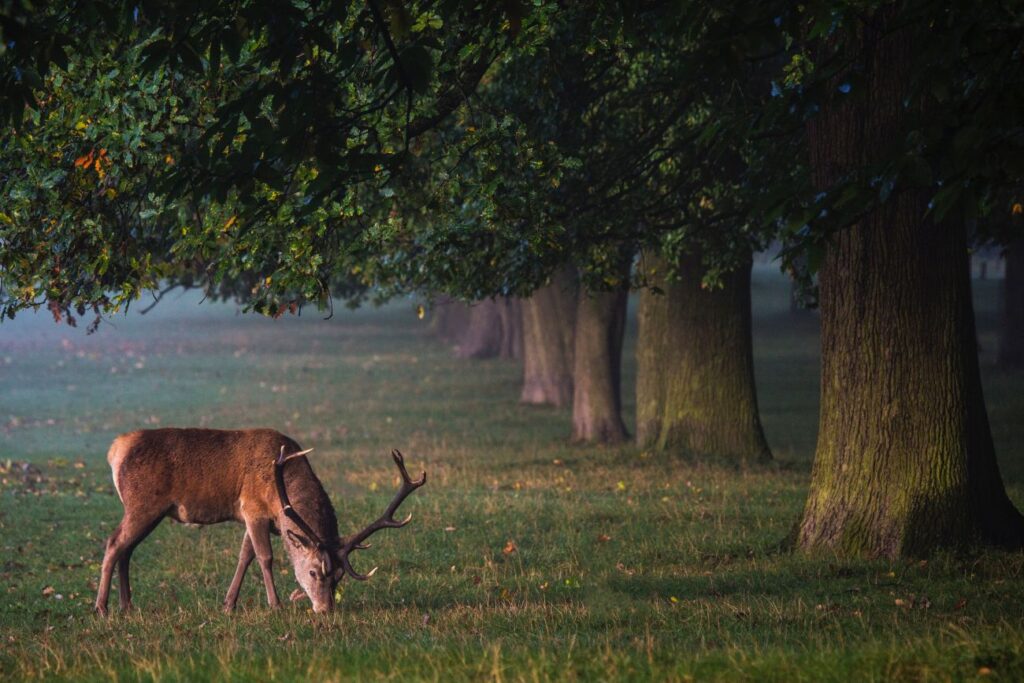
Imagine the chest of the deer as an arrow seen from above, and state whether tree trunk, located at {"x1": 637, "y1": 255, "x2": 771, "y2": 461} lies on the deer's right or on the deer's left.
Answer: on the deer's left

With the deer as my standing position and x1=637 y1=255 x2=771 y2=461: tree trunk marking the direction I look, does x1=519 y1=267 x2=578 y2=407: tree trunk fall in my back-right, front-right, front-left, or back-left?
front-left

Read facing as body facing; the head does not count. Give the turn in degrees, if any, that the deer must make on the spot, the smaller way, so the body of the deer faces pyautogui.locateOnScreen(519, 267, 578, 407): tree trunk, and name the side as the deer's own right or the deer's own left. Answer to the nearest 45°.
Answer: approximately 90° to the deer's own left

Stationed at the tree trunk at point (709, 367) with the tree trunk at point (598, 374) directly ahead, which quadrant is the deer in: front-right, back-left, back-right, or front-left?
back-left

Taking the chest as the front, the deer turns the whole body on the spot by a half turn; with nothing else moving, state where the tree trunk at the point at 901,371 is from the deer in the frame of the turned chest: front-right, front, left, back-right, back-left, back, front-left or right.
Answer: back

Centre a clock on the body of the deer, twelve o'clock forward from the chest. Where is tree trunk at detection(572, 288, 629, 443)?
The tree trunk is roughly at 10 o'clock from the deer.

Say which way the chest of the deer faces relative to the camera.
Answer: to the viewer's right
